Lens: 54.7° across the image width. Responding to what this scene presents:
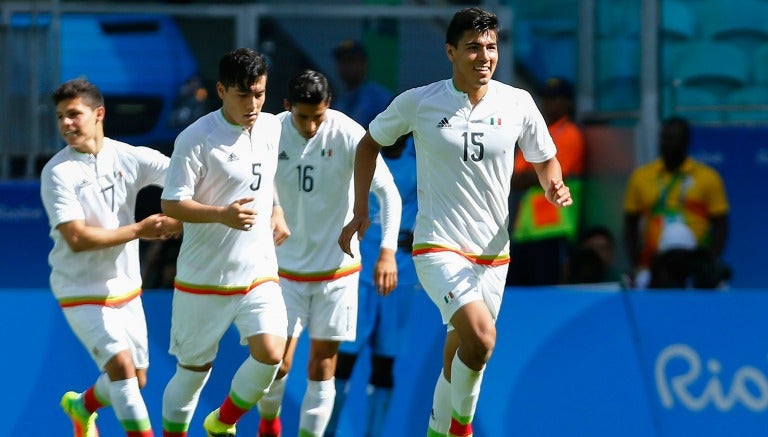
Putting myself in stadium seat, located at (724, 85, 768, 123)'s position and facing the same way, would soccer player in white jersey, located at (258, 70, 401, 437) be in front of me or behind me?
in front

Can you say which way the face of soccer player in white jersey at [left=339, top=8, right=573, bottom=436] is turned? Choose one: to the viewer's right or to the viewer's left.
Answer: to the viewer's right

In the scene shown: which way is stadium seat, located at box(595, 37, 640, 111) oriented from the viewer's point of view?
toward the camera

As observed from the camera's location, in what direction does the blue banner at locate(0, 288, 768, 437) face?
facing the viewer

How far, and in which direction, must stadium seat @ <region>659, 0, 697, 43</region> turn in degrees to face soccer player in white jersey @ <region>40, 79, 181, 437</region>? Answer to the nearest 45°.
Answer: approximately 45° to its right

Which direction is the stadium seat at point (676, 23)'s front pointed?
toward the camera
